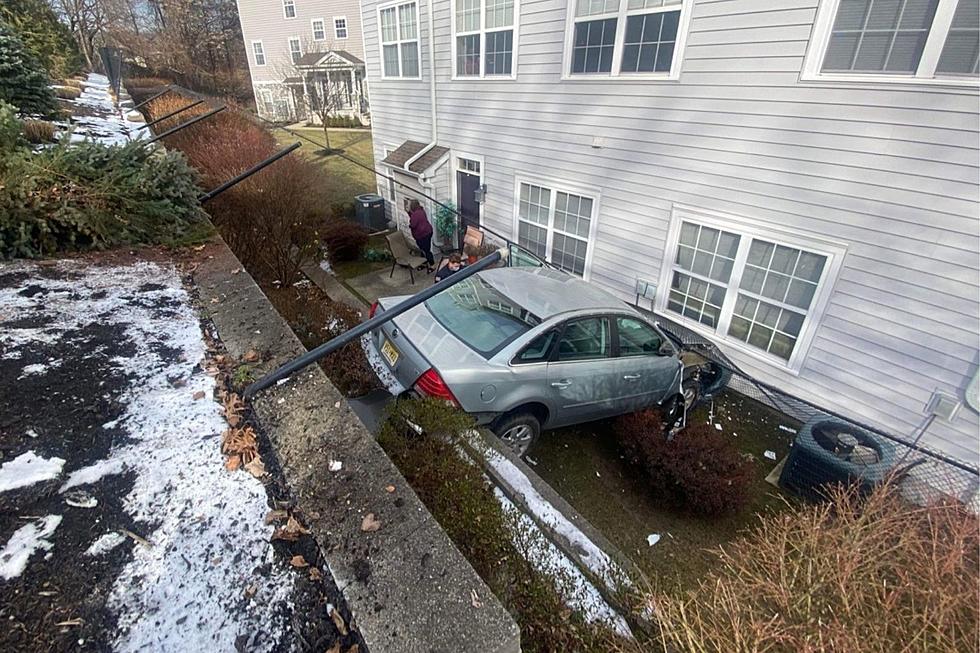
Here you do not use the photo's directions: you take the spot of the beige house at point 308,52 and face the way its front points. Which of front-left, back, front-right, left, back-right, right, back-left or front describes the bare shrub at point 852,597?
front

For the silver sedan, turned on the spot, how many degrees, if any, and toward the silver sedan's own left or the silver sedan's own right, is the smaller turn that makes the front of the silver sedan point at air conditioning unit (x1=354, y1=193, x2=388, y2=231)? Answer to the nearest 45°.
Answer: approximately 90° to the silver sedan's own left

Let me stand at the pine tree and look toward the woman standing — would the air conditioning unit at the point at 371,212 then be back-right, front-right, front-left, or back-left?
front-left

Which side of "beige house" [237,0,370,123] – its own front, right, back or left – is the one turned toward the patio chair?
front

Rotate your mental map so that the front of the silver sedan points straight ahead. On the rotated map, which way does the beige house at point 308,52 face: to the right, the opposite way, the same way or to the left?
to the right

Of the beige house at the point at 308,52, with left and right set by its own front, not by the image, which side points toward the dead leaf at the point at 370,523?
front

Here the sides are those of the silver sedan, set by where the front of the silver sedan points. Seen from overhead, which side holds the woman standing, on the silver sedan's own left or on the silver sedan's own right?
on the silver sedan's own left

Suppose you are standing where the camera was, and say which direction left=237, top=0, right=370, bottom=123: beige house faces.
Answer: facing the viewer

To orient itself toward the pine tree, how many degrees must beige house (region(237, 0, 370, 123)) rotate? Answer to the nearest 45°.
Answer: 0° — it already faces it

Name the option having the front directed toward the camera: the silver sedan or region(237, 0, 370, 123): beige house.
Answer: the beige house

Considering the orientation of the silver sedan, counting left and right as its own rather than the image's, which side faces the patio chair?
left

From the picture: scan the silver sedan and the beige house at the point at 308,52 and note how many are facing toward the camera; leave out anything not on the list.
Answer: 1

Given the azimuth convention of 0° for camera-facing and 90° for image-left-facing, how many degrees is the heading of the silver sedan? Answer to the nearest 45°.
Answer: approximately 225°

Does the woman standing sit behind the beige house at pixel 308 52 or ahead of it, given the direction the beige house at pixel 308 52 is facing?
ahead

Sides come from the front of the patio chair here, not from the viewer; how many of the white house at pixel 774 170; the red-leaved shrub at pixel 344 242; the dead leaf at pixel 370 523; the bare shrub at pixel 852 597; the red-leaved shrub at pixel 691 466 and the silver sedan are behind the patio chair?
1
